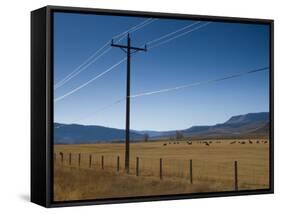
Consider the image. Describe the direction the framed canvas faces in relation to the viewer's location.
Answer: facing the viewer and to the right of the viewer
